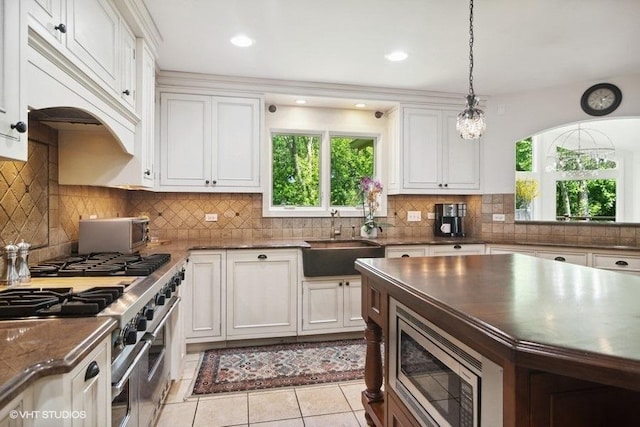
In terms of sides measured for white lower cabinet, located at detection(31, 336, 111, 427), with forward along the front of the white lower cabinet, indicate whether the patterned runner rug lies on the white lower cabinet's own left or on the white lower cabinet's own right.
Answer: on the white lower cabinet's own left

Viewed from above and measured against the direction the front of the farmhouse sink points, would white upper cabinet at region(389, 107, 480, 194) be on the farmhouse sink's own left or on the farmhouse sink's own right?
on the farmhouse sink's own left

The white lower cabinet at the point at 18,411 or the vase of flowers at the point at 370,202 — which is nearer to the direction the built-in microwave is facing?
the white lower cabinet

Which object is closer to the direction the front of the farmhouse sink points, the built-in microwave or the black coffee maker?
the built-in microwave

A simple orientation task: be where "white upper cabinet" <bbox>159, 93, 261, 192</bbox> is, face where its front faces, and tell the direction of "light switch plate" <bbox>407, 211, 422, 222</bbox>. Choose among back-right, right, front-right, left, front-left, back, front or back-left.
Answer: left

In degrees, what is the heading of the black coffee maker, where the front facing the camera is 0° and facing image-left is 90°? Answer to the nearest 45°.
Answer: approximately 0°

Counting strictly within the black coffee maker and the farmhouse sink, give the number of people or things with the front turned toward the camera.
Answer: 2

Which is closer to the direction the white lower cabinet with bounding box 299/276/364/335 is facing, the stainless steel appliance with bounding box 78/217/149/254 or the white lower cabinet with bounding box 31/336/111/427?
the white lower cabinet

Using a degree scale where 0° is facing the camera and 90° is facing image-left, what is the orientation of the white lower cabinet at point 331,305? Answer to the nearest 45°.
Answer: approximately 0°

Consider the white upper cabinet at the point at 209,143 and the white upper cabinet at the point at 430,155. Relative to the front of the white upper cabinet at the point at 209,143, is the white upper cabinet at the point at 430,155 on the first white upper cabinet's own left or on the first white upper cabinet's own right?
on the first white upper cabinet's own left
